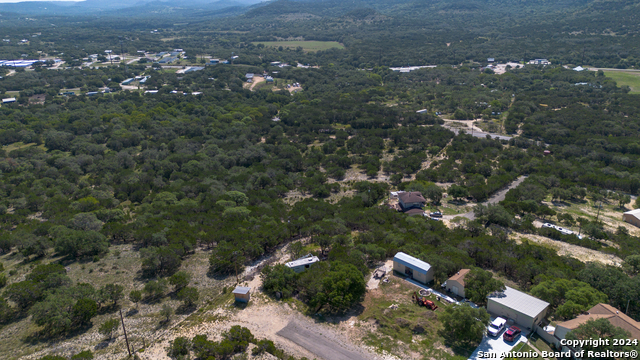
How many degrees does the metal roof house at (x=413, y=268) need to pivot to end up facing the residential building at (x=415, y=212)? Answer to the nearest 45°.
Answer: approximately 135° to its right

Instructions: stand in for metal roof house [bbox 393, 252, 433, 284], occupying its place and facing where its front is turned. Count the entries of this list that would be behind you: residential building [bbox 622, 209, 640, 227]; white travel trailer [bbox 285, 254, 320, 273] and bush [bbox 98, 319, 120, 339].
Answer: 1

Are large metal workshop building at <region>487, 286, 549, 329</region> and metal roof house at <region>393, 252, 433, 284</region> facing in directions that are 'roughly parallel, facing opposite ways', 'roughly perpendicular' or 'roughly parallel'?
roughly parallel

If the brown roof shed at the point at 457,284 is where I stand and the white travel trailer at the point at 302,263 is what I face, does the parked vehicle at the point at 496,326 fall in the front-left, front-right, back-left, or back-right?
back-left

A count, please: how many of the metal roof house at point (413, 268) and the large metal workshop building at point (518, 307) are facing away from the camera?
0

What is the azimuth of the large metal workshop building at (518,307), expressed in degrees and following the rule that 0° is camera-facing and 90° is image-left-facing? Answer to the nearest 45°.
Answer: approximately 45°

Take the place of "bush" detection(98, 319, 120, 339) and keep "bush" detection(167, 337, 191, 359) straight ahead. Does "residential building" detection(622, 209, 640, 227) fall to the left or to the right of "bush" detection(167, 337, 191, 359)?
left

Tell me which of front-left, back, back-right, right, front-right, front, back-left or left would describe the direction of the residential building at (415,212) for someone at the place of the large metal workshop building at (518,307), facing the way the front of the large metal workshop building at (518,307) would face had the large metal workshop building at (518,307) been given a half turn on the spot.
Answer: left

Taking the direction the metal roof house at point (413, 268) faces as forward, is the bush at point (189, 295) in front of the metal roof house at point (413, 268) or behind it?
in front

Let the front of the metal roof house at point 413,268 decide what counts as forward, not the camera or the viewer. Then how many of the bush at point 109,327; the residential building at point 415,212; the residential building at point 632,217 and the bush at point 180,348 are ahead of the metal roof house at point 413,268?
2

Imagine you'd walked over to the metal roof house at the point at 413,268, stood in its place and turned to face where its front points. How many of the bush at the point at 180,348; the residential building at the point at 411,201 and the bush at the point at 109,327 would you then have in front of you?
2

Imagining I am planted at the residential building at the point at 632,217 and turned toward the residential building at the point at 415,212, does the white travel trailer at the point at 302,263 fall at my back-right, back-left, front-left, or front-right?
front-left

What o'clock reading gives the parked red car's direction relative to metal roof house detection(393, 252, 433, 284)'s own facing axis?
The parked red car is roughly at 9 o'clock from the metal roof house.

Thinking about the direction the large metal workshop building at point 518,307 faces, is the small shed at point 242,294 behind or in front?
in front
